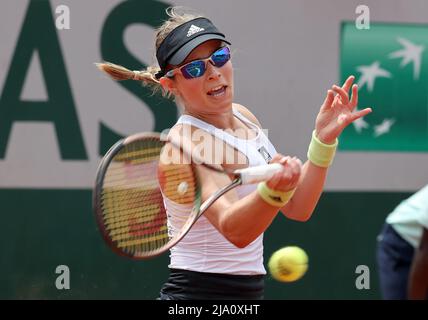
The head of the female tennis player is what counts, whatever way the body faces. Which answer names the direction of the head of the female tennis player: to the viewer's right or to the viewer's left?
to the viewer's right

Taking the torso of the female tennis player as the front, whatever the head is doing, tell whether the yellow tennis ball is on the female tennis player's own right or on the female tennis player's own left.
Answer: on the female tennis player's own left

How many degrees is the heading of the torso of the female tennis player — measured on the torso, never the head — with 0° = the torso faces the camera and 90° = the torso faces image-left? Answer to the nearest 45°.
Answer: approximately 315°
